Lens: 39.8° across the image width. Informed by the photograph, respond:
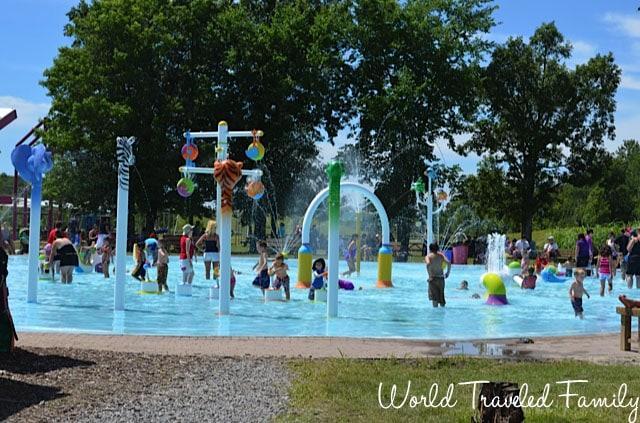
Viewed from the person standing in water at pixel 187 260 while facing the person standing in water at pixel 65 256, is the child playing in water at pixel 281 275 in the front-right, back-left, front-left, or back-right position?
back-left

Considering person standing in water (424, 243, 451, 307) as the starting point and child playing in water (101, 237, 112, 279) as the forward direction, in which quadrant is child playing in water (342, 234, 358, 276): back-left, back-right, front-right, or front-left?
front-right

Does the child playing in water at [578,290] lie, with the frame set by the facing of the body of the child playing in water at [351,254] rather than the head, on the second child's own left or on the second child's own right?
on the second child's own left

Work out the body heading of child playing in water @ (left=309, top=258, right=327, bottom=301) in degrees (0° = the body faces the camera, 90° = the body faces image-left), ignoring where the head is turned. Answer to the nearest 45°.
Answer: approximately 45°
